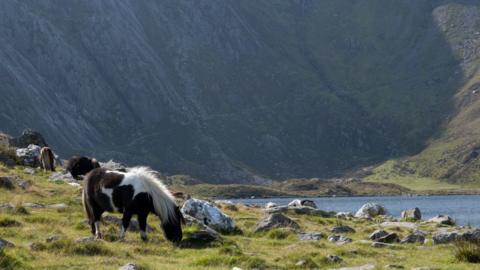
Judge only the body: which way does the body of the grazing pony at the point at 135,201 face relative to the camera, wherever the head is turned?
to the viewer's right
